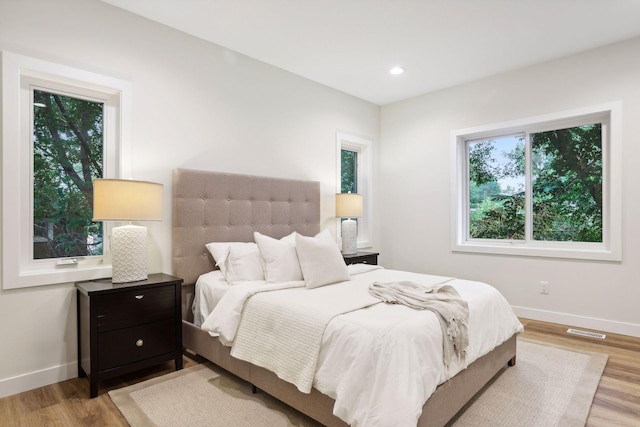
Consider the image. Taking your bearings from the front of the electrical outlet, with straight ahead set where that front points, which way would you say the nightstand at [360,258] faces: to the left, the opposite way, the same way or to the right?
to the left

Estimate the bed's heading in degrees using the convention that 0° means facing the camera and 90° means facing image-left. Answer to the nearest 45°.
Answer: approximately 315°

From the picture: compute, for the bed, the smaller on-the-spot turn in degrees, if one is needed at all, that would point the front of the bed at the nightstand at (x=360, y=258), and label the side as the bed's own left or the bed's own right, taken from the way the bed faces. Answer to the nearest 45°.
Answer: approximately 90° to the bed's own left

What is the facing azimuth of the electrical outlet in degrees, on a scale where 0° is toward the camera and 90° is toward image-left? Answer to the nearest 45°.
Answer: approximately 0°

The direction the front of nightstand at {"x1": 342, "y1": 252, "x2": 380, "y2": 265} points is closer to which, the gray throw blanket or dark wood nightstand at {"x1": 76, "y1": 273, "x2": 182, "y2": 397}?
the gray throw blanket

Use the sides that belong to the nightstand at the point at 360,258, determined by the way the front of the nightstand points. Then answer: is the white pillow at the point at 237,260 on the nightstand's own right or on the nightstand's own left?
on the nightstand's own right

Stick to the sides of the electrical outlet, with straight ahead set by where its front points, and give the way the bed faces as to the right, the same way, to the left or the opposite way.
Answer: to the left

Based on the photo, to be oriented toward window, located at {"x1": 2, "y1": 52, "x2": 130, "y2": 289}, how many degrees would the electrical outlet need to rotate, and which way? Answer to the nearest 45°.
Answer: approximately 45° to its right

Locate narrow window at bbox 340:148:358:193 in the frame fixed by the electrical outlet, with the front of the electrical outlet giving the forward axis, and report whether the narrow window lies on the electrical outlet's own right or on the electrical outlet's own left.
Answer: on the electrical outlet's own right

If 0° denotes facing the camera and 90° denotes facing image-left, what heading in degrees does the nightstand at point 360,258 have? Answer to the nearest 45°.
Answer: approximately 315°
